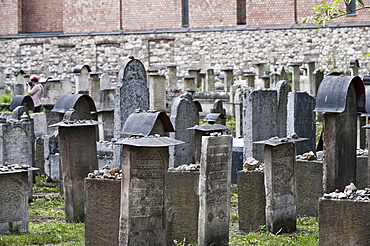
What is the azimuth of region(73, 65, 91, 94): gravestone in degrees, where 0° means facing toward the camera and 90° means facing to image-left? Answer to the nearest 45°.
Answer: approximately 315°

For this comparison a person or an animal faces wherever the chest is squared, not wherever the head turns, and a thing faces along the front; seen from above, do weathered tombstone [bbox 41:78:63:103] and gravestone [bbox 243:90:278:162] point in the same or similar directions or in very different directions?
same or similar directions

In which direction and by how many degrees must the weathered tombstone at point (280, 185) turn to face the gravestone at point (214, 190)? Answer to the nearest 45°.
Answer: approximately 90° to its right

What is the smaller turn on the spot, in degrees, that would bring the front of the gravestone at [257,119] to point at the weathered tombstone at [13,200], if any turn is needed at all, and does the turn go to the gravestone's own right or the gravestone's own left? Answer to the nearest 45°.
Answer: approximately 90° to the gravestone's own right

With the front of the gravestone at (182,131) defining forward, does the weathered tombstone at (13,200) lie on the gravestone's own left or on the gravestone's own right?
on the gravestone's own right

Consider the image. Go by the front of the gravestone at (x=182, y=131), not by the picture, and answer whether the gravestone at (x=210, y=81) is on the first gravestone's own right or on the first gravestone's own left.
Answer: on the first gravestone's own left

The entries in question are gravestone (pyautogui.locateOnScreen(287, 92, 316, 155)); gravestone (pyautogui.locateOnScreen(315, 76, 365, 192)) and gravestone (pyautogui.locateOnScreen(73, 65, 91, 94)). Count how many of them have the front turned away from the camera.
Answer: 0

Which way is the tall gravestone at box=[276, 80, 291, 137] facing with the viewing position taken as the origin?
facing the viewer and to the right of the viewer

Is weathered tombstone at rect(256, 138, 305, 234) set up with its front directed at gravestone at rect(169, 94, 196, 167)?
no

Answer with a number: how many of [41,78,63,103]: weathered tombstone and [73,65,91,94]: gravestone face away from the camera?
0

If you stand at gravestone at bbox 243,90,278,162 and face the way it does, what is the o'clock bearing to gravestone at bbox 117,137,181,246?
gravestone at bbox 117,137,181,246 is roughly at 2 o'clock from gravestone at bbox 243,90,278,162.

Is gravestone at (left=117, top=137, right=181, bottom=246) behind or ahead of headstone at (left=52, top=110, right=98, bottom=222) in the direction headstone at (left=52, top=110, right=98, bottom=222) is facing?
ahead

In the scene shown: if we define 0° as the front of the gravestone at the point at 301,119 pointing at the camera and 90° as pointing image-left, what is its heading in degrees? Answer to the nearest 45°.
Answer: approximately 315°

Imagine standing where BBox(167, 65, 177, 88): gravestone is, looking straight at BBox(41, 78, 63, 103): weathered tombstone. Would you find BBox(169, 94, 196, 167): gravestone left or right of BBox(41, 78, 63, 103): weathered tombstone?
left

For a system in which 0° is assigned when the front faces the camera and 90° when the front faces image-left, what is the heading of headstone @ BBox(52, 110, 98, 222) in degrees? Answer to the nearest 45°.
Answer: approximately 315°

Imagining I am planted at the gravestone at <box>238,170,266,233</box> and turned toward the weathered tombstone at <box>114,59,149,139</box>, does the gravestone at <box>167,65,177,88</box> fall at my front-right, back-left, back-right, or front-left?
front-right
